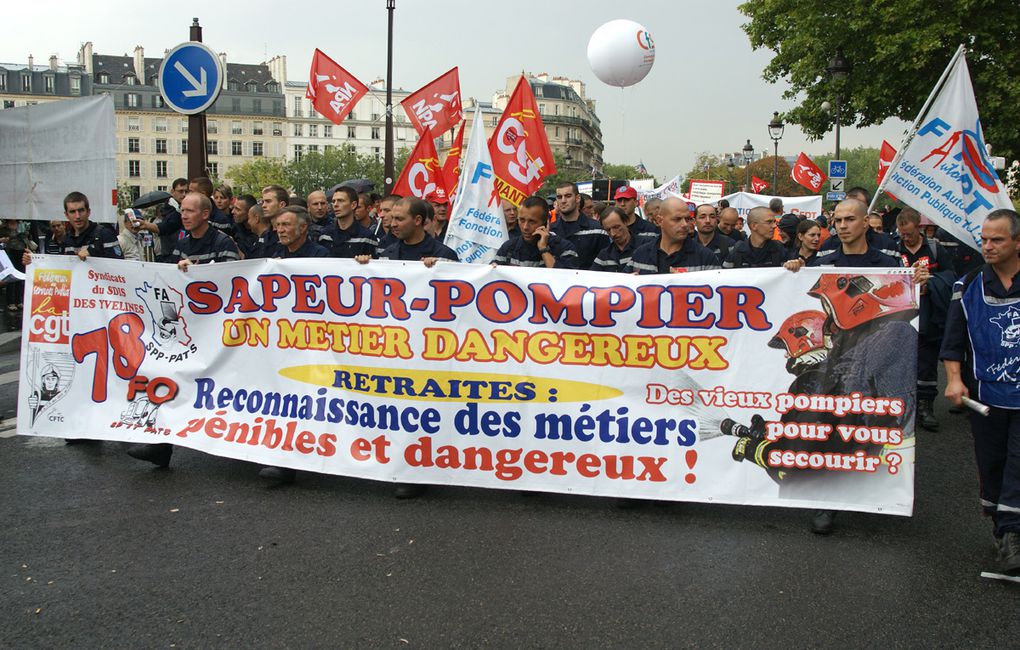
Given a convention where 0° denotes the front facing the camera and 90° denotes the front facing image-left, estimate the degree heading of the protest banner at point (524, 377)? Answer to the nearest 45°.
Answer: approximately 0°

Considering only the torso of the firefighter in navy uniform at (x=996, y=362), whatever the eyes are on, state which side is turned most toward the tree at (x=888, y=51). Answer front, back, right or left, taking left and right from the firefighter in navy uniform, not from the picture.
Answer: back

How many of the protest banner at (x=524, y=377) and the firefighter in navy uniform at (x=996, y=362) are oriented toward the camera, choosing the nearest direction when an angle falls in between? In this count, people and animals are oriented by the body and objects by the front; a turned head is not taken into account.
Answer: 2

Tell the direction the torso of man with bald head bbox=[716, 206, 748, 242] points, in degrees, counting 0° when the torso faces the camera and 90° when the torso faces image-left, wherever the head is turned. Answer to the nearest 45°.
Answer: approximately 45°

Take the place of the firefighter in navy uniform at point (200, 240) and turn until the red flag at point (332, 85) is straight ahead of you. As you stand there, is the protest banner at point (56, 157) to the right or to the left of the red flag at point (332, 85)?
left

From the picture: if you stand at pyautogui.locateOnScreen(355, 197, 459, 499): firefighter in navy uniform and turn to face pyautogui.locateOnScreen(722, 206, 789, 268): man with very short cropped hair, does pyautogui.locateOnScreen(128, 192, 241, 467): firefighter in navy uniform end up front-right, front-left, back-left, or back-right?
back-left

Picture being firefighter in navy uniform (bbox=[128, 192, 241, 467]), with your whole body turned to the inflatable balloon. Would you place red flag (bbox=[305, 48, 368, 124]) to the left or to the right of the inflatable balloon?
left

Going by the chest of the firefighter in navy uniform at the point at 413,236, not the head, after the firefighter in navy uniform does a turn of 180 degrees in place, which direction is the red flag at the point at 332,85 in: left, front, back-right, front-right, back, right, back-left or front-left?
front-left

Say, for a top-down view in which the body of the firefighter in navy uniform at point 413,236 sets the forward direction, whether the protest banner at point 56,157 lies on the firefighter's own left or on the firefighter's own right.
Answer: on the firefighter's own right
